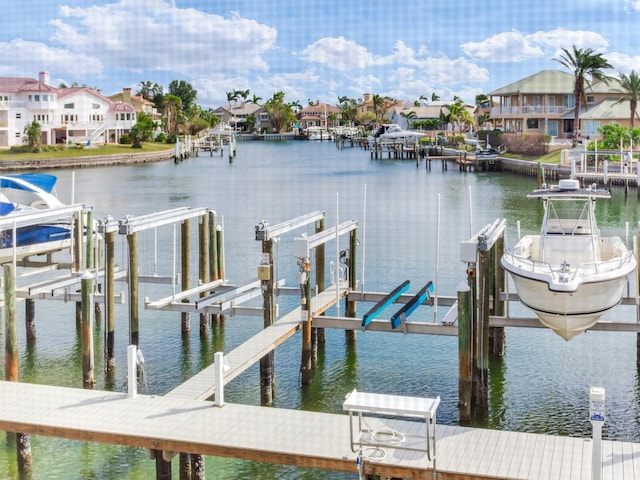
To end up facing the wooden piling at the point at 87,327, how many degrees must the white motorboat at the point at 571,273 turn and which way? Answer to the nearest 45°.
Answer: approximately 90° to its right

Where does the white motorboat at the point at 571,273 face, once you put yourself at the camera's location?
facing the viewer

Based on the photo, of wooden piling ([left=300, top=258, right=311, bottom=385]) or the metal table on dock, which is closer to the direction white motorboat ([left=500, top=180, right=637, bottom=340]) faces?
the metal table on dock

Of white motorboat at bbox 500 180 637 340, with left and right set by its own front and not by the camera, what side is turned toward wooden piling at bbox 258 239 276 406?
right

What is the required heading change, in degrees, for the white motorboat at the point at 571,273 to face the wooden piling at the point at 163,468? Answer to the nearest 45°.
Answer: approximately 45° to its right

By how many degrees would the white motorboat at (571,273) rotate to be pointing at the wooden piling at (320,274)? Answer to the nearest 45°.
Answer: approximately 135° to its right

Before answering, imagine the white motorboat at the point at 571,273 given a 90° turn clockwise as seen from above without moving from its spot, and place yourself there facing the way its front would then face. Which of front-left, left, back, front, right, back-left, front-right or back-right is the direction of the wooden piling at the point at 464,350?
front-left

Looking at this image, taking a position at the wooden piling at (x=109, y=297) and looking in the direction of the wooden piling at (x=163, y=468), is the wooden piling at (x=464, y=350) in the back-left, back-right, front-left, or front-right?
front-left

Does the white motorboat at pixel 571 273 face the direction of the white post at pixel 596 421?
yes

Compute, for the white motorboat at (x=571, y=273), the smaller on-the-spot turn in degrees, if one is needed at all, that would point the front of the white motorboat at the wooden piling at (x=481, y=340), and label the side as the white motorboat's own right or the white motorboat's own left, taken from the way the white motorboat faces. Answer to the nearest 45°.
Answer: approximately 90° to the white motorboat's own right

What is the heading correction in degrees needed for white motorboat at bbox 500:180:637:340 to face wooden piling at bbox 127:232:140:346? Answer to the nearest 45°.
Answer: approximately 90° to its right
